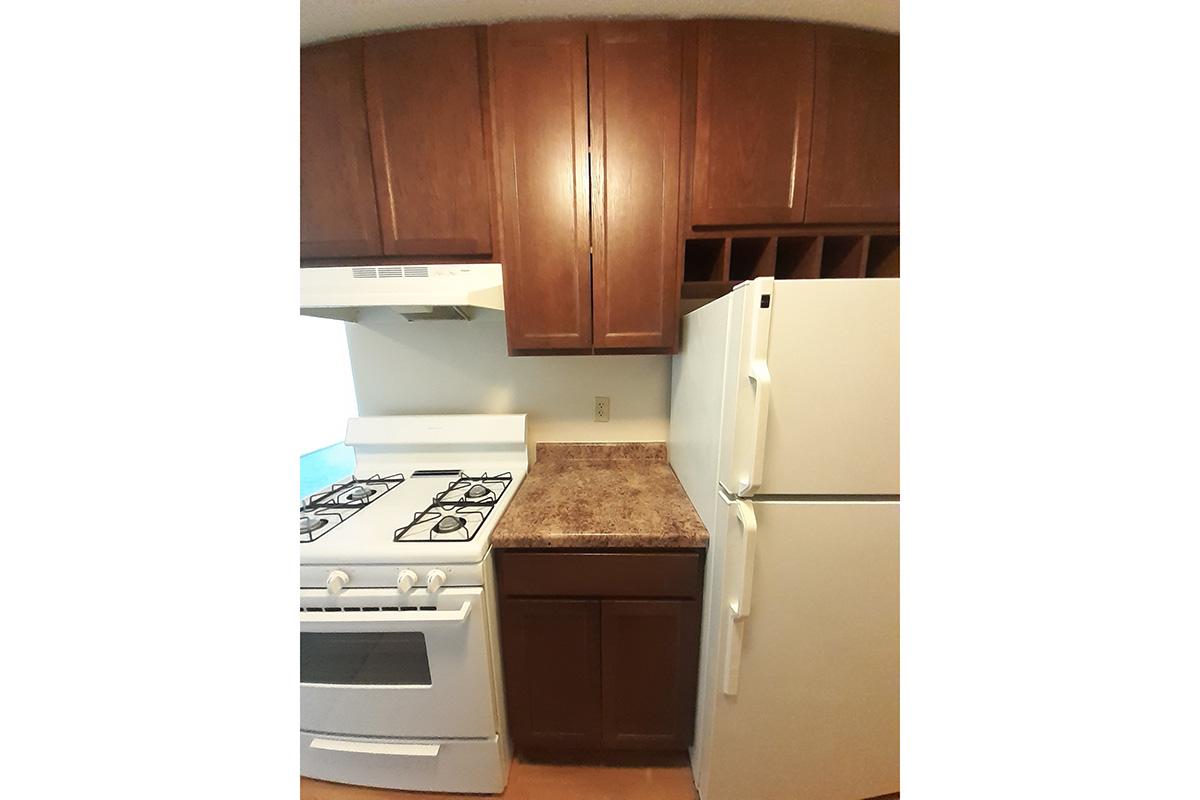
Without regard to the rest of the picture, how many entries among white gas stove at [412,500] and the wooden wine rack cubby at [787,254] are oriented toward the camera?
2

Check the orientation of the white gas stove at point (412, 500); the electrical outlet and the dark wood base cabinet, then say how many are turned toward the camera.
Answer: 3

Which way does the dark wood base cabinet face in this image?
toward the camera

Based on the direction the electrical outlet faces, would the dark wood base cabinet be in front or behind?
in front

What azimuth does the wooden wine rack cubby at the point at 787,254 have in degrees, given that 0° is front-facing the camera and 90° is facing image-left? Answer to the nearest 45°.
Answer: approximately 0°

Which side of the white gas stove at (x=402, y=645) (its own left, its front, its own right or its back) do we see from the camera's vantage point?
front

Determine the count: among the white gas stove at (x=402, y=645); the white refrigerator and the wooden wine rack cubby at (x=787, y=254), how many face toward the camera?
3
